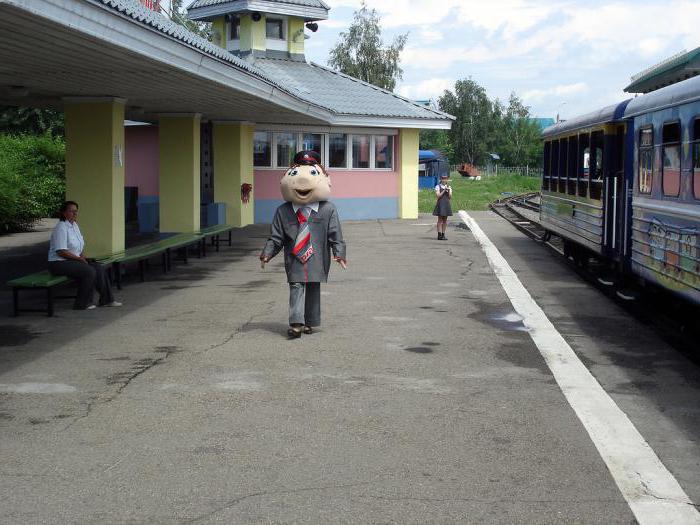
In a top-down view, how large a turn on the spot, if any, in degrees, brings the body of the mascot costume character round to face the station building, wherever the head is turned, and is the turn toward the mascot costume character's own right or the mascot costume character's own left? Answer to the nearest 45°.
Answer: approximately 180°

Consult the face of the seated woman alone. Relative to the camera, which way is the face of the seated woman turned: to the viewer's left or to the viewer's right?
to the viewer's right

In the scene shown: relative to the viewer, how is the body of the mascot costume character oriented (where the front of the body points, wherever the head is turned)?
toward the camera

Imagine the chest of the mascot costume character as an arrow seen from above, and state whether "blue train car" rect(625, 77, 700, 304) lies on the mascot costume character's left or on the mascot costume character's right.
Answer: on the mascot costume character's left

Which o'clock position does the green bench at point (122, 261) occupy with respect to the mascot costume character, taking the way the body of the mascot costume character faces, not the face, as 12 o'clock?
The green bench is roughly at 5 o'clock from the mascot costume character.

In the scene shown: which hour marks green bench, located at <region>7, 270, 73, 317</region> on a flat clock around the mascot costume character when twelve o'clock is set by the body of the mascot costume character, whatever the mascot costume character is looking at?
The green bench is roughly at 4 o'clock from the mascot costume character.

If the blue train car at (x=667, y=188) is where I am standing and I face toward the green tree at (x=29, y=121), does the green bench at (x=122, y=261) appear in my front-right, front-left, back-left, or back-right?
front-left

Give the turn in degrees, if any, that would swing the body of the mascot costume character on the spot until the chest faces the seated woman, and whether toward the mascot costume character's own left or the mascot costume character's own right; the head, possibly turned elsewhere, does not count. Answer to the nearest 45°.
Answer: approximately 135° to the mascot costume character's own right

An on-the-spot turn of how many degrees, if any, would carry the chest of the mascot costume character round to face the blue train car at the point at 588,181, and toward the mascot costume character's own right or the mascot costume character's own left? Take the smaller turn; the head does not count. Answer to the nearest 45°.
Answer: approximately 135° to the mascot costume character's own left

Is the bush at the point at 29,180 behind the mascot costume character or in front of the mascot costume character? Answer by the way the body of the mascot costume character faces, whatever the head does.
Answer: behind
